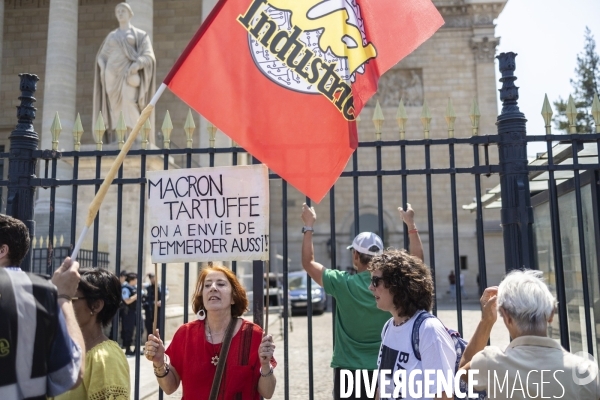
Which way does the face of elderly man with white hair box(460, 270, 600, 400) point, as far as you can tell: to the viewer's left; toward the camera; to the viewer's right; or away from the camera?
away from the camera

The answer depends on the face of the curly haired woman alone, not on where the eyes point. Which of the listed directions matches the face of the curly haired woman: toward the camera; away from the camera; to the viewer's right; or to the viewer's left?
to the viewer's left

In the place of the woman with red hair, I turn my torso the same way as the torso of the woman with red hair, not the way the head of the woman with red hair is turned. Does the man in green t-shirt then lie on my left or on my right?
on my left

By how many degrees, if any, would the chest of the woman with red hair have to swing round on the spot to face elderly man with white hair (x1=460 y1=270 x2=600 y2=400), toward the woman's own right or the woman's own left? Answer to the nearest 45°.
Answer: approximately 45° to the woman's own left

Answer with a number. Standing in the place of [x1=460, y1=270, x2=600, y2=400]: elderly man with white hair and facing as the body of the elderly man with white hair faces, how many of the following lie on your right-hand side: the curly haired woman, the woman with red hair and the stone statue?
0

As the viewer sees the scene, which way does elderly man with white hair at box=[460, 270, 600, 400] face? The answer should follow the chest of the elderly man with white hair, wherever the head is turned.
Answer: away from the camera

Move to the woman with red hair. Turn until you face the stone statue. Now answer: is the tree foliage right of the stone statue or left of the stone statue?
right

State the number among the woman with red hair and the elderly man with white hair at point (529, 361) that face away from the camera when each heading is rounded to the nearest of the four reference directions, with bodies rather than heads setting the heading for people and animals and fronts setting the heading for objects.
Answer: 1

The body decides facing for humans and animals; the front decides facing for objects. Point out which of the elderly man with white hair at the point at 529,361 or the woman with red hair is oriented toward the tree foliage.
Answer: the elderly man with white hair

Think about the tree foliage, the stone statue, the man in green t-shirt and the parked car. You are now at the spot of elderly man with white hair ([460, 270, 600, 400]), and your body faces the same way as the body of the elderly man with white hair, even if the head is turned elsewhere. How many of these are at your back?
0

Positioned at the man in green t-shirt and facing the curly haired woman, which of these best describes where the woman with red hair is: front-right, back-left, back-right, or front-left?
front-right

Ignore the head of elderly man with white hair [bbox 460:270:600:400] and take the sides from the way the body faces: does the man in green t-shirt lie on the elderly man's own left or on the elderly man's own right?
on the elderly man's own left

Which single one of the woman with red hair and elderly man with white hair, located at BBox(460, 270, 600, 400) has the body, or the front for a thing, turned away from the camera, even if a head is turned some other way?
the elderly man with white hair

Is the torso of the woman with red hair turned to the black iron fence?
no

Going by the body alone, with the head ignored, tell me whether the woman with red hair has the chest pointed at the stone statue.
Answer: no

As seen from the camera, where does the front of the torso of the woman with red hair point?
toward the camera
